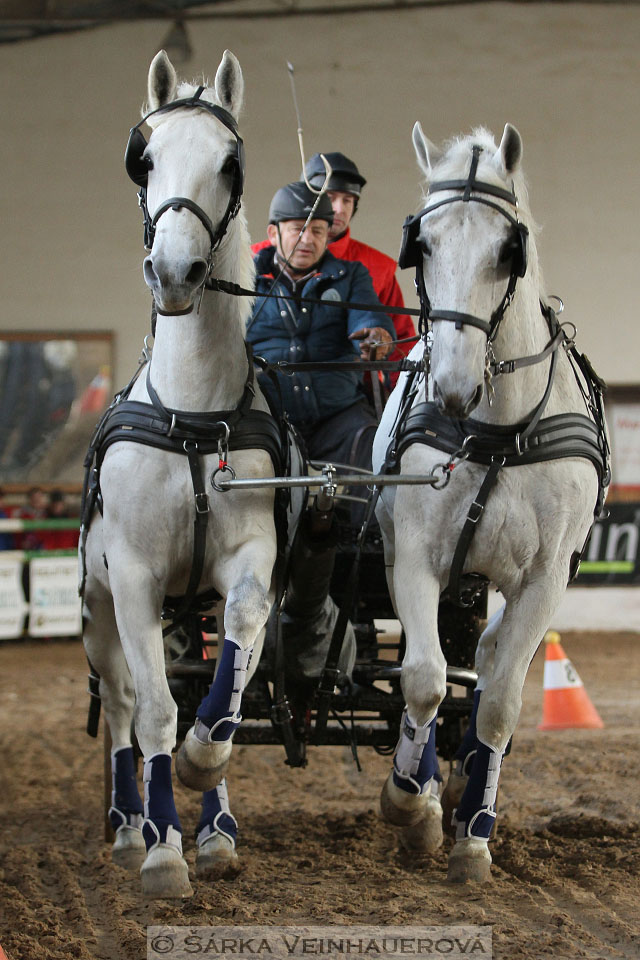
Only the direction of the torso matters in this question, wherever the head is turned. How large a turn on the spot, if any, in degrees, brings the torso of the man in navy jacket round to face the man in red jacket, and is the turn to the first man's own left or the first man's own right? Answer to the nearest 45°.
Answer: approximately 180°

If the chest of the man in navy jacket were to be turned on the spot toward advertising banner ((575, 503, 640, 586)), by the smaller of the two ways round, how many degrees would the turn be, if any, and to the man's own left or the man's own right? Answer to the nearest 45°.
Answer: approximately 135° to the man's own left

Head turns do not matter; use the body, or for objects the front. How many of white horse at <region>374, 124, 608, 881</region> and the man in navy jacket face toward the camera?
2

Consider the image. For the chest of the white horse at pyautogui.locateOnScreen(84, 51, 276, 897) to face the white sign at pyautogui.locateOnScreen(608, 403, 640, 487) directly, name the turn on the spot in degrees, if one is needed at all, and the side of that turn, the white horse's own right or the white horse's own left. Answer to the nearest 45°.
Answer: approximately 135° to the white horse's own left

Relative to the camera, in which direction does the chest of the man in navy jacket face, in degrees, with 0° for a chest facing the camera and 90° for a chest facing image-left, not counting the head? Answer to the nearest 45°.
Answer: approximately 0°

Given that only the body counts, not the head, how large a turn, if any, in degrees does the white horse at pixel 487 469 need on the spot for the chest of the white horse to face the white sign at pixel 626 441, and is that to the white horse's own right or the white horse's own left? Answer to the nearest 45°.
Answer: approximately 180°

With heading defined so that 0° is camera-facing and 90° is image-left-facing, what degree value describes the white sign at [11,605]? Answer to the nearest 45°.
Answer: approximately 0°

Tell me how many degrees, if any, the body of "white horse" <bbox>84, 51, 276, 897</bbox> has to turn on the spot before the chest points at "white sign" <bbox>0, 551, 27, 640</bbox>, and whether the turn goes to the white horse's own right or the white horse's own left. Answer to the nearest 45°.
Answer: approximately 180°

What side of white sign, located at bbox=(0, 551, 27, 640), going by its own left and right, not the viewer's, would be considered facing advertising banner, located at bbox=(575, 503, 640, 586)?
left

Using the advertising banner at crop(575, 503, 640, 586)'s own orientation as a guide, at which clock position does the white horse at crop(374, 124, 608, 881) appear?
The white horse is roughly at 12 o'clock from the advertising banner.

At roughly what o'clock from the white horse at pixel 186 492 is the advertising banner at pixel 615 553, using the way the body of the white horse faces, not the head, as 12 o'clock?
The advertising banner is roughly at 7 o'clock from the white horse.
